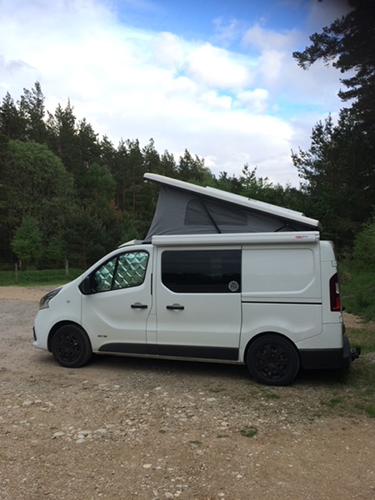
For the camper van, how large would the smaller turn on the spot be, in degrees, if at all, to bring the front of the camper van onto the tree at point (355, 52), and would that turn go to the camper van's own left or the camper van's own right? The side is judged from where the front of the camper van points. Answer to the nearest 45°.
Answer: approximately 135° to the camper van's own right

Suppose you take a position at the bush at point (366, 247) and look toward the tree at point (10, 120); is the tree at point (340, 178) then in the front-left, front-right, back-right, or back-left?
front-right

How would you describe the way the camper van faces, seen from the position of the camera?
facing to the left of the viewer

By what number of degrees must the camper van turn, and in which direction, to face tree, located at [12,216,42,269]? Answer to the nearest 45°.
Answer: approximately 45° to its right

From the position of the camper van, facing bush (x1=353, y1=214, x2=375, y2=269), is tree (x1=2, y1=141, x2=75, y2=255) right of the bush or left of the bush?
left

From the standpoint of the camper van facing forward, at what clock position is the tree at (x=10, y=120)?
The tree is roughly at 2 o'clock from the camper van.

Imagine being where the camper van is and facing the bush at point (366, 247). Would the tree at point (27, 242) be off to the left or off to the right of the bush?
left

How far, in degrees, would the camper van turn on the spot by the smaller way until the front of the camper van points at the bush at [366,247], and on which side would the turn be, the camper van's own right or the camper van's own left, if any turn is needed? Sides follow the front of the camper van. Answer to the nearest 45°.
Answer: approximately 135° to the camper van's own right

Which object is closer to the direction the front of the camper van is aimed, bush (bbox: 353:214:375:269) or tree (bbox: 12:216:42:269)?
the tree

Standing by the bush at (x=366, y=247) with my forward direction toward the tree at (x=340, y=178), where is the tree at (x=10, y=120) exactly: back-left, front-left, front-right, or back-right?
front-left
